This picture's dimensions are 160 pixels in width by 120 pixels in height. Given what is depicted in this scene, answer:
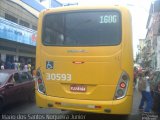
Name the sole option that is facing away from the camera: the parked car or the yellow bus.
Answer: the yellow bus

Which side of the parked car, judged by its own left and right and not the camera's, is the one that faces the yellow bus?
left

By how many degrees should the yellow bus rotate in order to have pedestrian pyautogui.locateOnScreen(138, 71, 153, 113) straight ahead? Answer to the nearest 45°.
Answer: approximately 135° to its right

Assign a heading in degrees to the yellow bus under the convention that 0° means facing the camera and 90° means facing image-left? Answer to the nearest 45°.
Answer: approximately 180°
